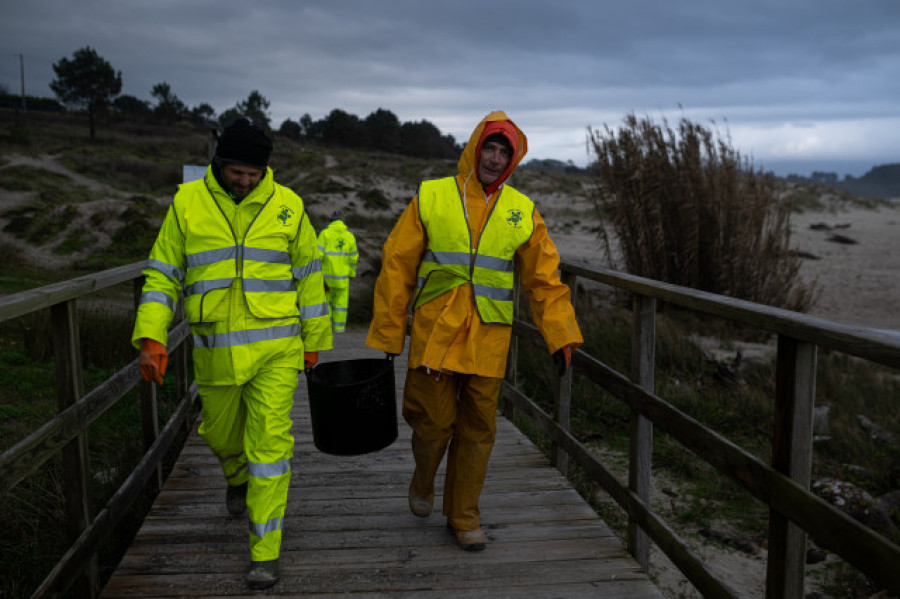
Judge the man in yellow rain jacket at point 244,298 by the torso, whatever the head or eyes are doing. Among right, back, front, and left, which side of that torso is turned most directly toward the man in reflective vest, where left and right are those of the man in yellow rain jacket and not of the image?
left

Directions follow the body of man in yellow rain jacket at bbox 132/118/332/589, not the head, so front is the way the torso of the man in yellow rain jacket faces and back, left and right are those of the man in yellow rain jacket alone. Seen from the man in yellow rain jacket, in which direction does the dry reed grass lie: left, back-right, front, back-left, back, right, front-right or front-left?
back-left

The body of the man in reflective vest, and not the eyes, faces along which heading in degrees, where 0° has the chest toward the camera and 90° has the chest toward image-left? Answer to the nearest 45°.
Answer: approximately 0°

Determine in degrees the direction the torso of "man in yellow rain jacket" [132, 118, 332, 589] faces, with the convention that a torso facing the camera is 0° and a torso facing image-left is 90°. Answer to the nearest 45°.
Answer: approximately 0°

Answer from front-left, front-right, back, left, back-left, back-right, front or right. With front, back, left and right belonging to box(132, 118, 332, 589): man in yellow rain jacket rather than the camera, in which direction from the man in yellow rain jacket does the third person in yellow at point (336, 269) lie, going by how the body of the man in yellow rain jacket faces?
back

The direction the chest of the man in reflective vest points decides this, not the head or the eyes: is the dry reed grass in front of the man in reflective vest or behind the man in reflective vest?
behind

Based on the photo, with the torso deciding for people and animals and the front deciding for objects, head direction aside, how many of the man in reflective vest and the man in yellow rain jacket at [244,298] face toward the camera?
2

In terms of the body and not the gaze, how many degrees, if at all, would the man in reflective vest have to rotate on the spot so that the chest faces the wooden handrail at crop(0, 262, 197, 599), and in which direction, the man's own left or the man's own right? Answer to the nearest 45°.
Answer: approximately 45° to the man's own right

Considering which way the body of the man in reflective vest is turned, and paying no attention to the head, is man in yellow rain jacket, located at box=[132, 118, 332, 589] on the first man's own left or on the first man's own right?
on the first man's own right
